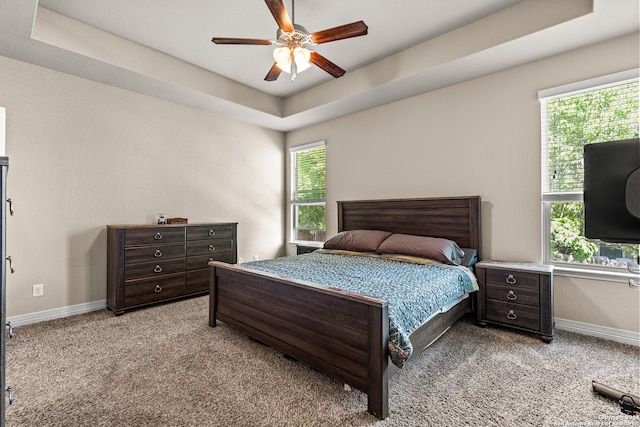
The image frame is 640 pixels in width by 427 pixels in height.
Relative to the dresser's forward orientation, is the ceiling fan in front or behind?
in front

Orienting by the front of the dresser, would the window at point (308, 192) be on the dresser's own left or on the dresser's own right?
on the dresser's own left

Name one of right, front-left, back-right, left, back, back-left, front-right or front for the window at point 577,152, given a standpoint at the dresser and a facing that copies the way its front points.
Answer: front

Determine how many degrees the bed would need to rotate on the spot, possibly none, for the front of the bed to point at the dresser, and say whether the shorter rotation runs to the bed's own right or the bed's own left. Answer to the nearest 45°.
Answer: approximately 90° to the bed's own right

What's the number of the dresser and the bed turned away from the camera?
0

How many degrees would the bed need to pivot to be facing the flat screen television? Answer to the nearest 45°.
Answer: approximately 90° to its left

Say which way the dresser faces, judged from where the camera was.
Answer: facing the viewer and to the right of the viewer

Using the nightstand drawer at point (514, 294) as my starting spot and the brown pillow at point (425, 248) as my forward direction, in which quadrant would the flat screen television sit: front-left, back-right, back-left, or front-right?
back-left

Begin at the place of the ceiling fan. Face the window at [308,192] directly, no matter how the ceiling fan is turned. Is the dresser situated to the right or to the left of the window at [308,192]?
left

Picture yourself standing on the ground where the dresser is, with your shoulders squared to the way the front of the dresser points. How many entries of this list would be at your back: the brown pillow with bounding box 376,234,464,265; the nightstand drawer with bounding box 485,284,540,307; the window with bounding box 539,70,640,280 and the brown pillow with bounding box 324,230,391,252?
0

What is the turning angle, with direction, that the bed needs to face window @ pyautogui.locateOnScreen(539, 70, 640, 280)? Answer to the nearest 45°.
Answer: approximately 135° to its left

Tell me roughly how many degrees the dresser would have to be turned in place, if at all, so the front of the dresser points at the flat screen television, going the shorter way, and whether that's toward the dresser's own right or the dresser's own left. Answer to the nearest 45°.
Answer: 0° — it already faces it

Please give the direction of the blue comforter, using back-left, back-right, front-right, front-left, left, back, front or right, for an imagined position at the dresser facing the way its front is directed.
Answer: front

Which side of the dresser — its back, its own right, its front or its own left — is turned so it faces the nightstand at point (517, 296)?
front

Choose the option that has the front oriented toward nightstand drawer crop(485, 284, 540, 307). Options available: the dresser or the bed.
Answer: the dresser

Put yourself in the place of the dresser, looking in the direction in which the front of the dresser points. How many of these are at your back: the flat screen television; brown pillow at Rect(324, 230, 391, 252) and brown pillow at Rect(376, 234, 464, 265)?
0

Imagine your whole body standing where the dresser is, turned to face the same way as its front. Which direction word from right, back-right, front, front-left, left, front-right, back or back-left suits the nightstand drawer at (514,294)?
front

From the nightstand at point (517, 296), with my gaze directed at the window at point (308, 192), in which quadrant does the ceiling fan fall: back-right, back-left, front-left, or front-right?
front-left

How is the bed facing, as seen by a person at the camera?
facing the viewer and to the left of the viewer

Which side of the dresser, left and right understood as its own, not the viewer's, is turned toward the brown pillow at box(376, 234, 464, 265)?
front
